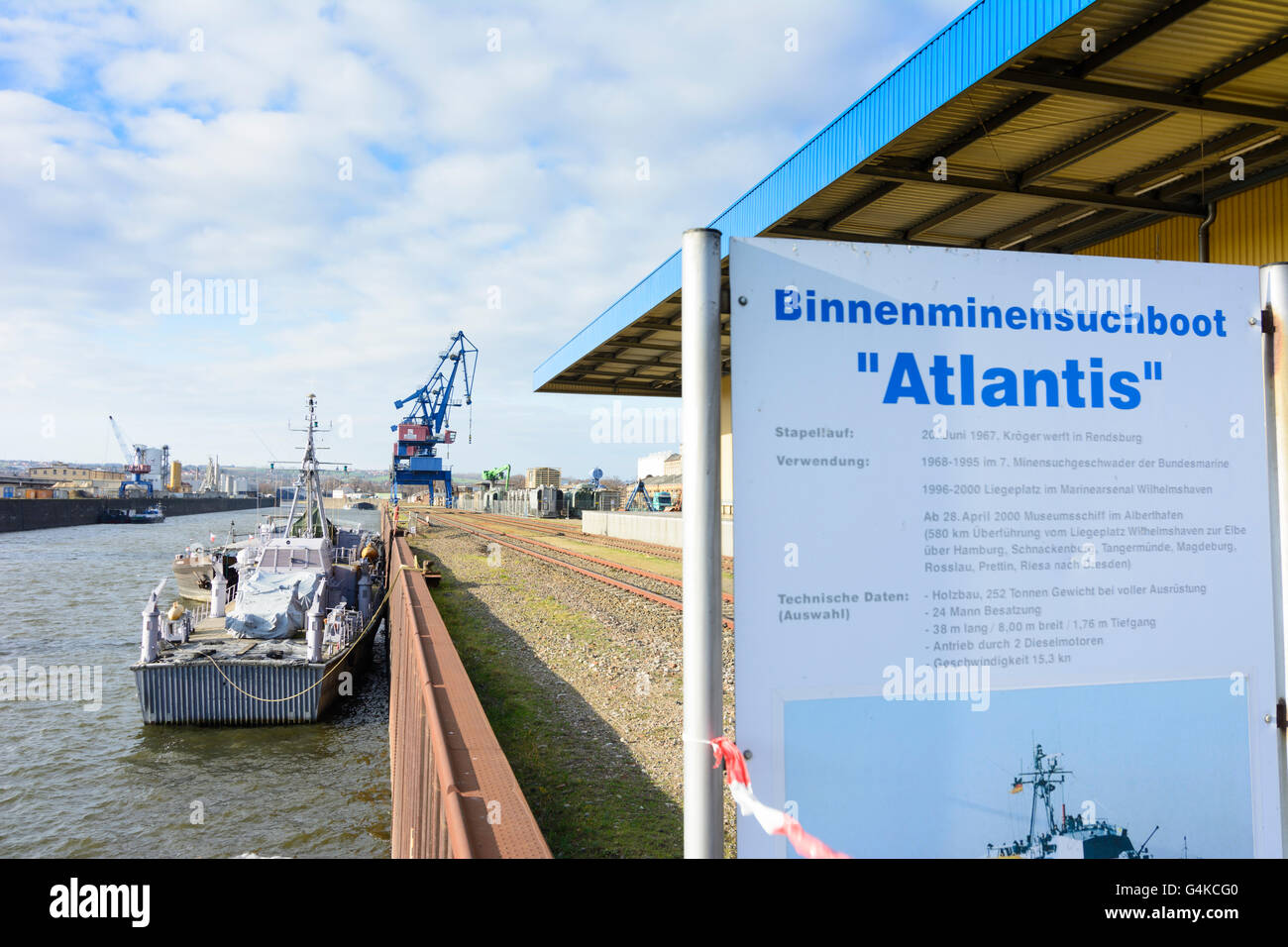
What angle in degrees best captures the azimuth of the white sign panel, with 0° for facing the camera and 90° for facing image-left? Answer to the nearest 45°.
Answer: approximately 0°

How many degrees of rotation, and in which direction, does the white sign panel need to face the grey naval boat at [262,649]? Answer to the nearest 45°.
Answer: approximately 135° to its right

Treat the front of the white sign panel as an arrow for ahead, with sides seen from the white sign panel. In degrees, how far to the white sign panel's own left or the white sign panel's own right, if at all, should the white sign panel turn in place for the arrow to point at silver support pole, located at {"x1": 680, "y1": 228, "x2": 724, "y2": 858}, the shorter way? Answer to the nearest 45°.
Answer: approximately 45° to the white sign panel's own right

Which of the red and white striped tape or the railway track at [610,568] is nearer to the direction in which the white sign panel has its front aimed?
the red and white striped tape

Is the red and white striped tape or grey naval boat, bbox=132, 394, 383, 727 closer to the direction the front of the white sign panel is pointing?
the red and white striped tape

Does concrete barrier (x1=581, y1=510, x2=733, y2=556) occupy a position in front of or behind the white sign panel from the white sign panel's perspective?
behind

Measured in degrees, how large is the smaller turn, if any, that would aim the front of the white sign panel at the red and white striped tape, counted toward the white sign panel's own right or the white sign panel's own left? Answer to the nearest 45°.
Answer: approximately 45° to the white sign panel's own right
